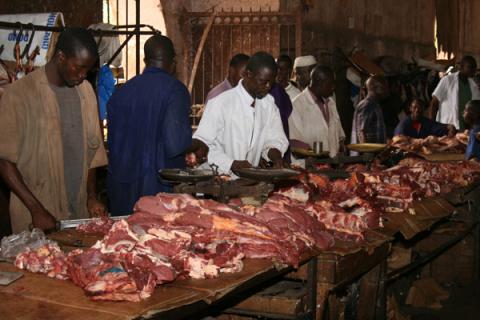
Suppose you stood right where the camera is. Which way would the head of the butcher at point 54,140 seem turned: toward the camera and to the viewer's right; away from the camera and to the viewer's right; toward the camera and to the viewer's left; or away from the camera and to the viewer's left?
toward the camera and to the viewer's right

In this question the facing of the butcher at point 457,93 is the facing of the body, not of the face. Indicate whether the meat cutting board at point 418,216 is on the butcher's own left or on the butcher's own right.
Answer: on the butcher's own right

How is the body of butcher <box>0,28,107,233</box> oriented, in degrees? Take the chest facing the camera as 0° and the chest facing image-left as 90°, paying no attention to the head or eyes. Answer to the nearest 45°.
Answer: approximately 315°

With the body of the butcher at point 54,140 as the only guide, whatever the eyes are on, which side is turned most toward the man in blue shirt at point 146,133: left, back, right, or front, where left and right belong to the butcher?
left

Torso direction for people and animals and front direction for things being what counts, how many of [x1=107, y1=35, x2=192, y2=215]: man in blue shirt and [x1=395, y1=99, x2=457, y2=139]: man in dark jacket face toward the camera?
1

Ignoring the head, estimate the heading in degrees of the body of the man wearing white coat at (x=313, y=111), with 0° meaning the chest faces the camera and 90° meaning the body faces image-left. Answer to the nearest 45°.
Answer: approximately 315°

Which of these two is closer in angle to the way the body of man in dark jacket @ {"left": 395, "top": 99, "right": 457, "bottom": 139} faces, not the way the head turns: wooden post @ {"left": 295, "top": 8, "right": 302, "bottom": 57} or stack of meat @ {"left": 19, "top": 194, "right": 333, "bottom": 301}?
the stack of meat

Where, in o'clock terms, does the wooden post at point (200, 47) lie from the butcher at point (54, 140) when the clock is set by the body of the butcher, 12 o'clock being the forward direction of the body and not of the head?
The wooden post is roughly at 8 o'clock from the butcher.

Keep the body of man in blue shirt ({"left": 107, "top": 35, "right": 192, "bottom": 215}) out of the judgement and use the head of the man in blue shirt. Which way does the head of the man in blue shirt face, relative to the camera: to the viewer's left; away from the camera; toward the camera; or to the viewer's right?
away from the camera

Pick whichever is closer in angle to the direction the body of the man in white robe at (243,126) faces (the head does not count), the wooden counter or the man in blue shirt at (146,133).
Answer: the wooden counter

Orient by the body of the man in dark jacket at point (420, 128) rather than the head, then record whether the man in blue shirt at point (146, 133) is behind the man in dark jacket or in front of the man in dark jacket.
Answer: in front

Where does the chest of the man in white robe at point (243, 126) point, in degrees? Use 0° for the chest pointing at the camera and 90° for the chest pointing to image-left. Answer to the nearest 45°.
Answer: approximately 315°

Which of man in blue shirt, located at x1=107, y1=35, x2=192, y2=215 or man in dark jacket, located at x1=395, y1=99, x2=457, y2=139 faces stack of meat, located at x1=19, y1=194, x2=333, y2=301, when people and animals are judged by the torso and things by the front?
the man in dark jacket
